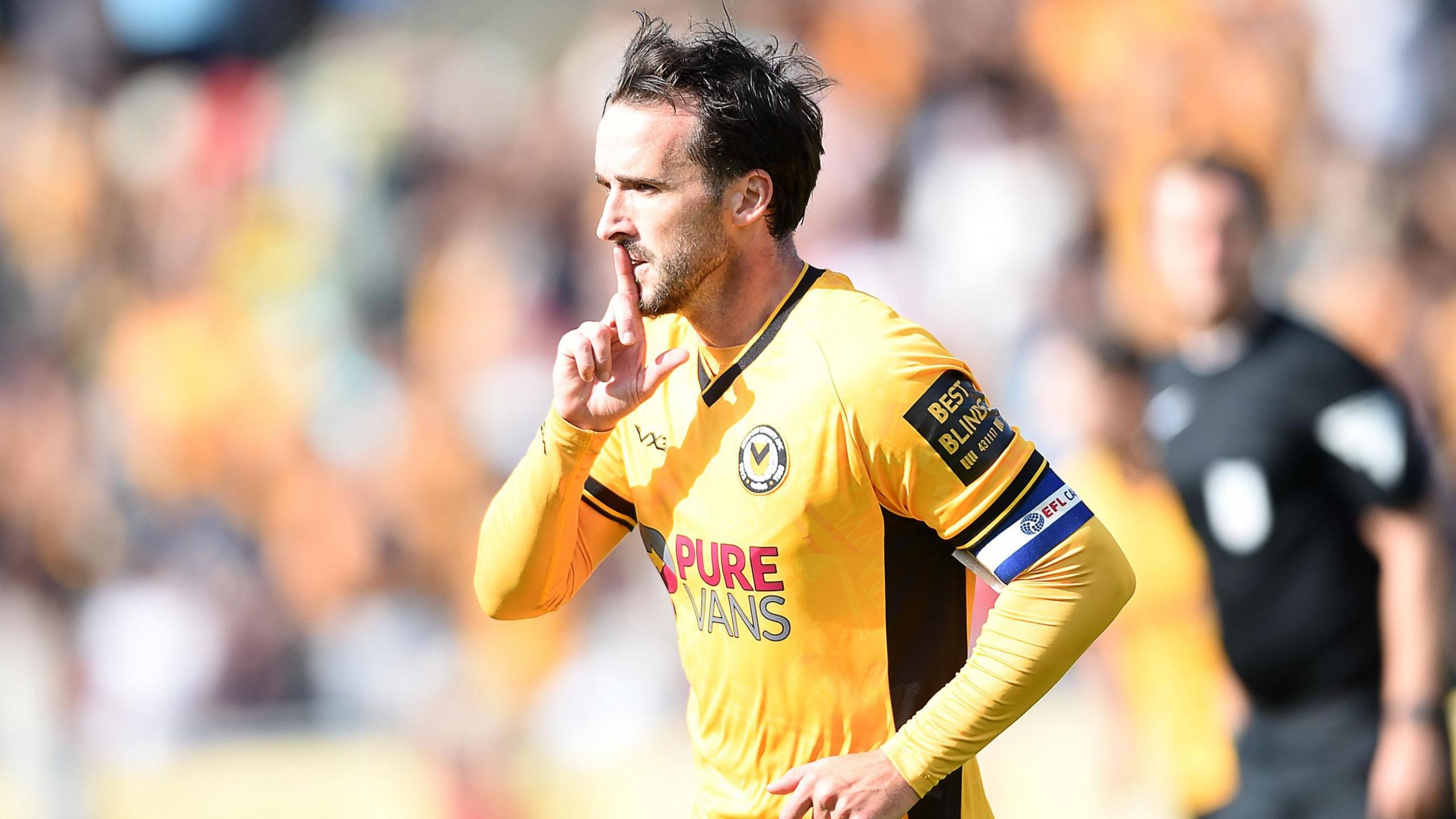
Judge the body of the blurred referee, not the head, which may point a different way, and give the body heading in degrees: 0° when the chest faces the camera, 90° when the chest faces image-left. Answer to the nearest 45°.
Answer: approximately 45°

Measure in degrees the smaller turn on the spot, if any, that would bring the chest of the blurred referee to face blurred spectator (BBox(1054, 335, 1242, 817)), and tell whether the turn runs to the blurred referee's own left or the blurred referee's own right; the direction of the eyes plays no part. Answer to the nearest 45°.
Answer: approximately 90° to the blurred referee's own right
